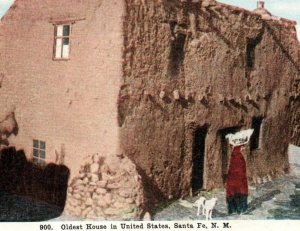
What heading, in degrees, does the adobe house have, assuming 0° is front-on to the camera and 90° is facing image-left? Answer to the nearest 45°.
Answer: approximately 315°
